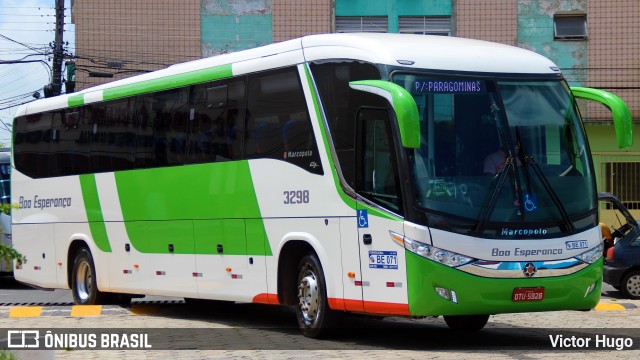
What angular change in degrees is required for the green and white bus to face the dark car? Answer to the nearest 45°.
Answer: approximately 90° to its left

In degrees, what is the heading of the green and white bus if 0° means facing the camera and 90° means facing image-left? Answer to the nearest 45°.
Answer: approximately 315°

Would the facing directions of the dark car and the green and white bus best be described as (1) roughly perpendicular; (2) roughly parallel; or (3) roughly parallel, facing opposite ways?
roughly perpendicular

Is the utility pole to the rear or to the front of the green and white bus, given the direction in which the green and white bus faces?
to the rear
